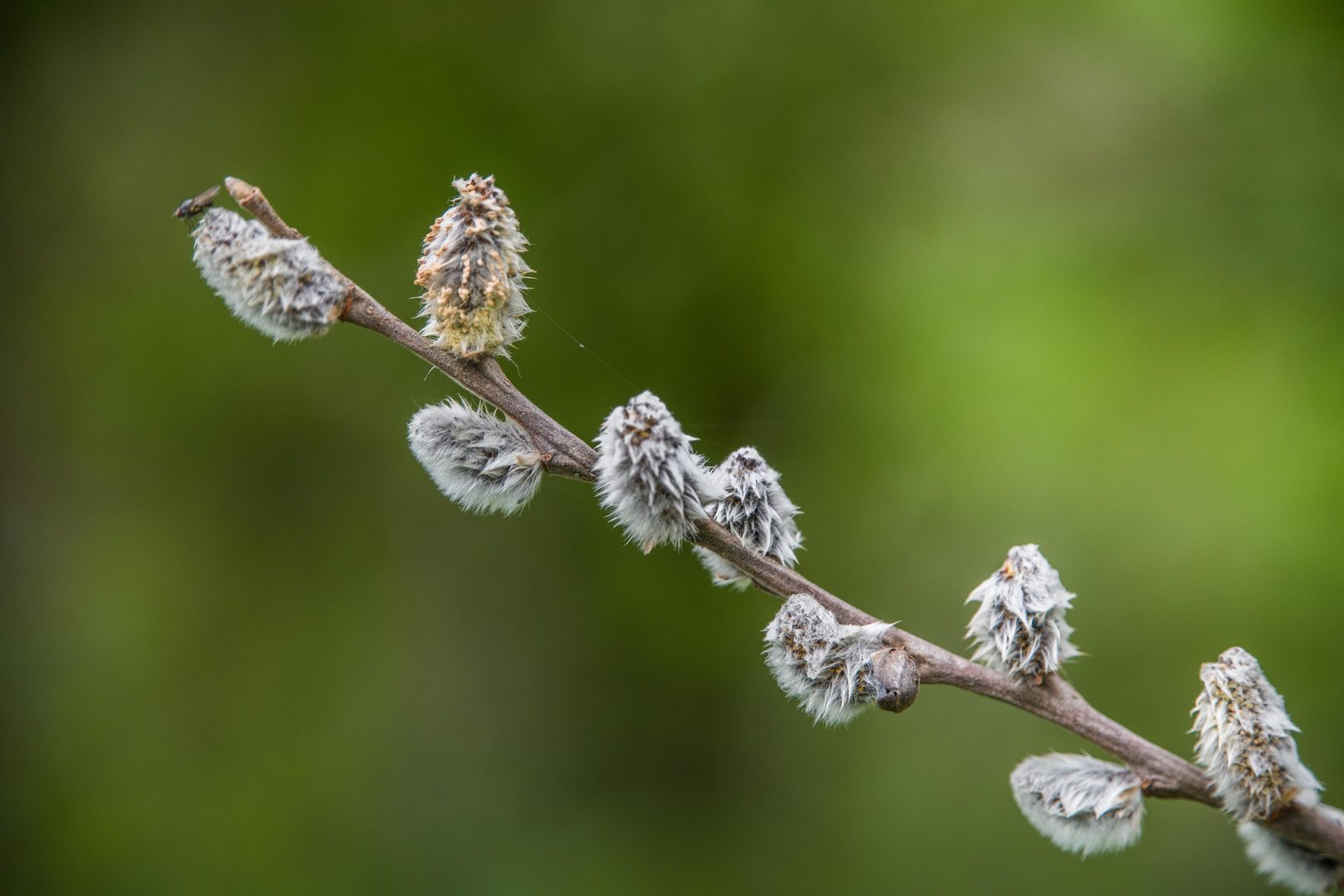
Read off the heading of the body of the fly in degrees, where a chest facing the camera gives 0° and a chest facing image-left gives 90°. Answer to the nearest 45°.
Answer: approximately 90°
